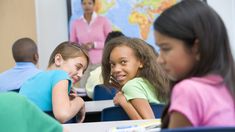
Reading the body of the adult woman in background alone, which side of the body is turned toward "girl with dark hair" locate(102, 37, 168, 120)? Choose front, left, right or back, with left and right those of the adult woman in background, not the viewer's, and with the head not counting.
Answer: front

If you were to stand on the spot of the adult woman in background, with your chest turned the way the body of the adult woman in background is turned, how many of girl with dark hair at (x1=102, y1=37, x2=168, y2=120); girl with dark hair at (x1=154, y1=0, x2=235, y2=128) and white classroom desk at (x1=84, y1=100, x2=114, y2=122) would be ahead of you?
3

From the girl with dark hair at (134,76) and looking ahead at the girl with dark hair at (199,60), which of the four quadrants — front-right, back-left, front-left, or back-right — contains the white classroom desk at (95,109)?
back-right

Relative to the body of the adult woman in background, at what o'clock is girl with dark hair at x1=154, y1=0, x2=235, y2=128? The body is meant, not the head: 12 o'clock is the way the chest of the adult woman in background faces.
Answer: The girl with dark hair is roughly at 12 o'clock from the adult woman in background.

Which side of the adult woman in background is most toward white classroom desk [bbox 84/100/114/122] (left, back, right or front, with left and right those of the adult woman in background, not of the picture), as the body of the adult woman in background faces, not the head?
front

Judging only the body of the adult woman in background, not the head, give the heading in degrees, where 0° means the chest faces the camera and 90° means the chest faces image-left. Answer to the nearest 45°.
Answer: approximately 0°

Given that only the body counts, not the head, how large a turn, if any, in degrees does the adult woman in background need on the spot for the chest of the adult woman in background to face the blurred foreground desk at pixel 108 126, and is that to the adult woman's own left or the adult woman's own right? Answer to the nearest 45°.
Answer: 0° — they already face it
